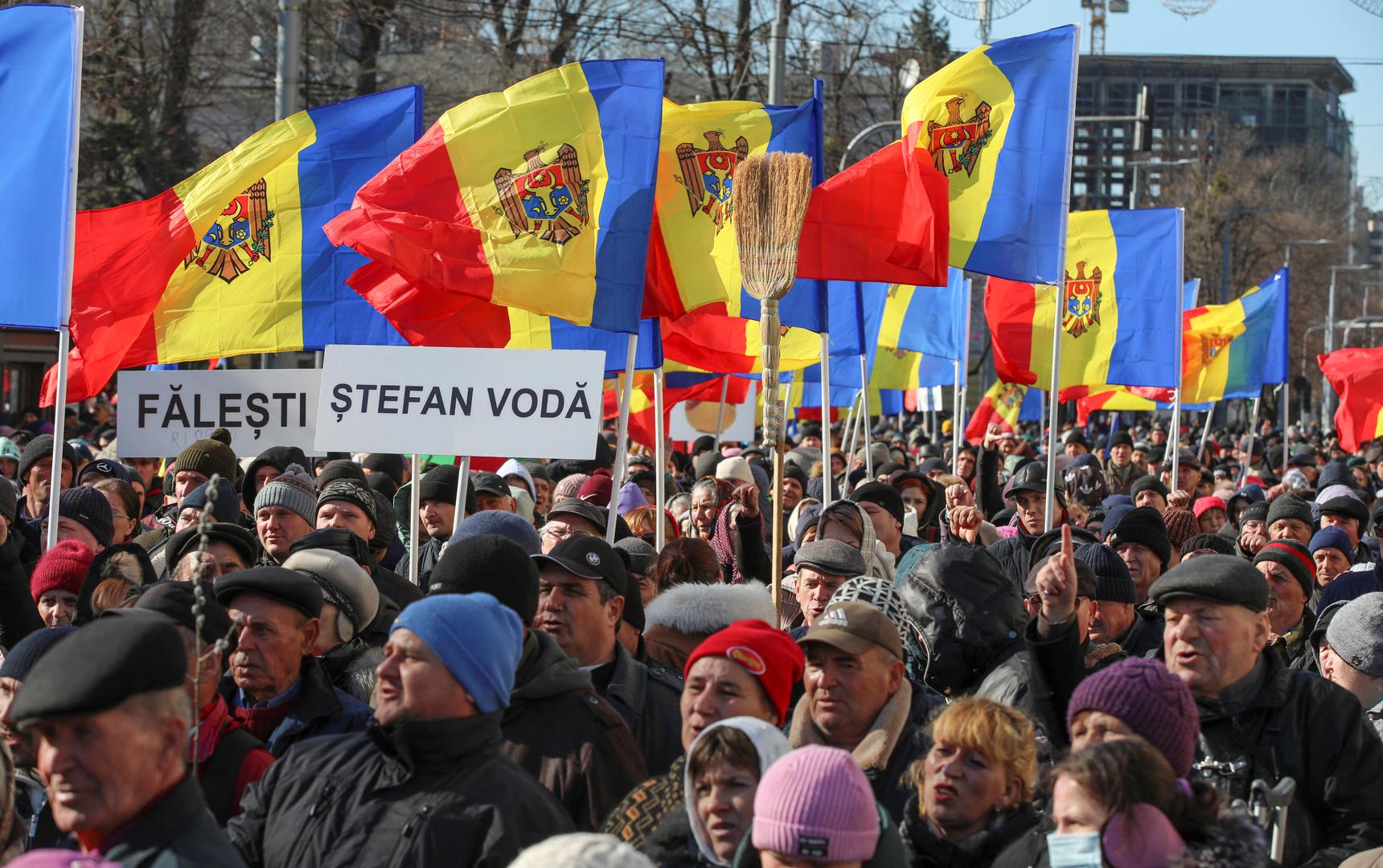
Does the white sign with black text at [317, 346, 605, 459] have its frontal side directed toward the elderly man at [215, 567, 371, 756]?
yes

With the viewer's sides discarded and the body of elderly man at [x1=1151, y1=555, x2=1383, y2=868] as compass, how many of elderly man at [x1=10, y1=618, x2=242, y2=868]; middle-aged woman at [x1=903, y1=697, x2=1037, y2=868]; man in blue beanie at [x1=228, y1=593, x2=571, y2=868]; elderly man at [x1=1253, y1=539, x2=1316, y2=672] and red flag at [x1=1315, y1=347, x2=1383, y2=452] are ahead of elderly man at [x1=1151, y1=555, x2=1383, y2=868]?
3

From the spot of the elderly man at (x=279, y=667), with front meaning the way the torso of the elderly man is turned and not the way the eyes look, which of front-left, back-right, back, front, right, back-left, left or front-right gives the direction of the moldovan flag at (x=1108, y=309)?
back

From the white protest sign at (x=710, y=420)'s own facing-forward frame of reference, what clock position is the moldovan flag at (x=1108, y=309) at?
The moldovan flag is roughly at 10 o'clock from the white protest sign.

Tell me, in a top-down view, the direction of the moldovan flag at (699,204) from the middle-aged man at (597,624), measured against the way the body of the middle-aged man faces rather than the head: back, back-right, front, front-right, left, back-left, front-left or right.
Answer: back-right

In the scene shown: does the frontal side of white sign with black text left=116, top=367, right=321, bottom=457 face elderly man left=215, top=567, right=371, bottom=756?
yes

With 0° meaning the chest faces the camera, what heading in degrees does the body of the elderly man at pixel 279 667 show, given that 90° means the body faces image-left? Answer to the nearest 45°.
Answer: approximately 45°

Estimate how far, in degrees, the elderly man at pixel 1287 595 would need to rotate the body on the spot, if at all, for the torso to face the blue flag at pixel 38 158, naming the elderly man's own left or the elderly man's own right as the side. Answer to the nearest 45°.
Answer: approximately 45° to the elderly man's own right

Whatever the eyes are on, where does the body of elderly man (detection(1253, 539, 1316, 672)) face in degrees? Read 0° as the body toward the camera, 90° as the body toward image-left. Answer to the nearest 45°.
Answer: approximately 45°

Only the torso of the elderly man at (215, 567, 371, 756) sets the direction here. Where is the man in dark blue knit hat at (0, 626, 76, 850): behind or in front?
in front

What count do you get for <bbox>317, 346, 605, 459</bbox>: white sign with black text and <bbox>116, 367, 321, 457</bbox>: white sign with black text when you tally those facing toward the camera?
2

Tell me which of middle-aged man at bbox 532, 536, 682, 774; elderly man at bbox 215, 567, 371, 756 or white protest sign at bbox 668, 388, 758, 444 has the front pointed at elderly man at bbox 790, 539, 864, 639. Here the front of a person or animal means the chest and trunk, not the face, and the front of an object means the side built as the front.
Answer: the white protest sign
